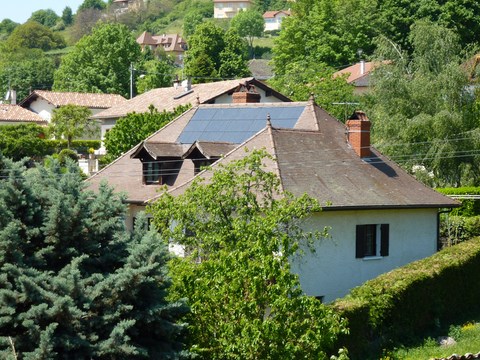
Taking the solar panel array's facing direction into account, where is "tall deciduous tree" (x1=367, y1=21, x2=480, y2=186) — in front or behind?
behind

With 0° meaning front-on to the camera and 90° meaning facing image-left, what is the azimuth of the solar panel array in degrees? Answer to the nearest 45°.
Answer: approximately 45°

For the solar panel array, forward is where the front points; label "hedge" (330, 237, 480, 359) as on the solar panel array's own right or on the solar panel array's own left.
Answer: on the solar panel array's own left

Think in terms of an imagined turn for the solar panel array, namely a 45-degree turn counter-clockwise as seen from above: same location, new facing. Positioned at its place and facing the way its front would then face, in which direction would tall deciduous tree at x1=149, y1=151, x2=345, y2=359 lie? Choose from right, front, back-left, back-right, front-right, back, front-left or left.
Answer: front
